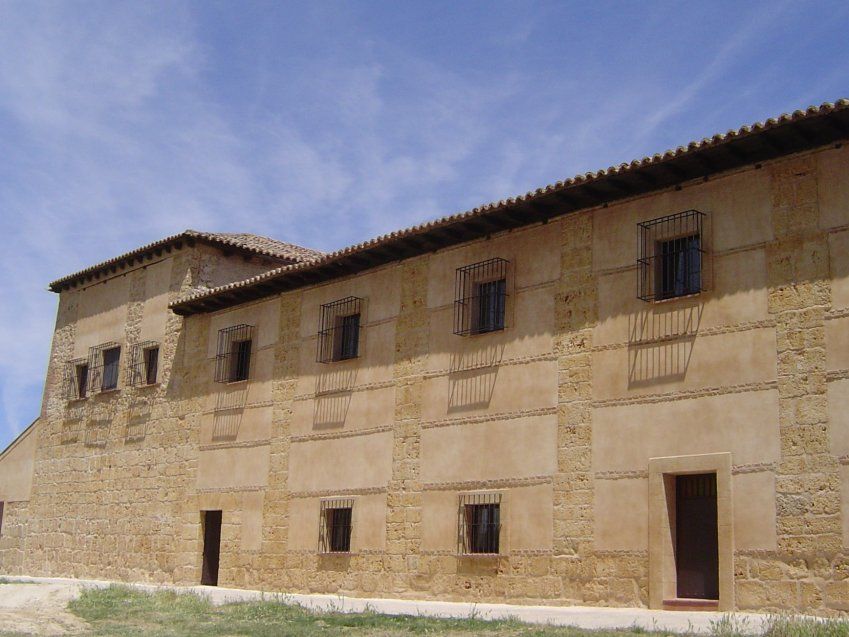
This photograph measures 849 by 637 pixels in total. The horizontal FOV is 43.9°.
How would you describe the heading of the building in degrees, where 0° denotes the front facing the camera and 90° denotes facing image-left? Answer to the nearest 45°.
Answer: approximately 45°
